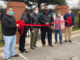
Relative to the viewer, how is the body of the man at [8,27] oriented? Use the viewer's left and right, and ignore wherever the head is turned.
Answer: facing the viewer and to the right of the viewer
